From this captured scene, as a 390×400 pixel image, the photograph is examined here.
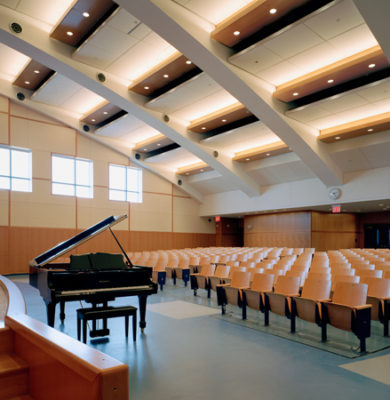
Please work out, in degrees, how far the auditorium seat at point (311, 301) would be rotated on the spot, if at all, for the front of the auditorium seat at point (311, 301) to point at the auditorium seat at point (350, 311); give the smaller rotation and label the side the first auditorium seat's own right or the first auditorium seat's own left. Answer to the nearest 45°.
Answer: approximately 90° to the first auditorium seat's own left

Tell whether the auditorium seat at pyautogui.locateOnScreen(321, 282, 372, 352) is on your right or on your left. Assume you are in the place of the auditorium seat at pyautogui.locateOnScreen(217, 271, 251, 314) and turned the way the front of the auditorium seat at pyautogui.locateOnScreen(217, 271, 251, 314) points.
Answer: on your left

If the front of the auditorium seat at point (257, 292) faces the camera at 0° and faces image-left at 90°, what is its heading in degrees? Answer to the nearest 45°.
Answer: approximately 45°

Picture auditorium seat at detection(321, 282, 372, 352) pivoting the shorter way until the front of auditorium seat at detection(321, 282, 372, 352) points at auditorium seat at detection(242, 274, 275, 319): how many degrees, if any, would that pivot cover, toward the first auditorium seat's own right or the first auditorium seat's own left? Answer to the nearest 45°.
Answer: approximately 90° to the first auditorium seat's own right

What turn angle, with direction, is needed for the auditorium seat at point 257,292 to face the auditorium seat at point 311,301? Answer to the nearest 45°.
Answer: approximately 90° to its left

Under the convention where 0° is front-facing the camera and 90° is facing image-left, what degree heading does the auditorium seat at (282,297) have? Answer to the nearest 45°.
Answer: approximately 45°

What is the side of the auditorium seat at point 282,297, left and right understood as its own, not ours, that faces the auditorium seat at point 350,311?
left

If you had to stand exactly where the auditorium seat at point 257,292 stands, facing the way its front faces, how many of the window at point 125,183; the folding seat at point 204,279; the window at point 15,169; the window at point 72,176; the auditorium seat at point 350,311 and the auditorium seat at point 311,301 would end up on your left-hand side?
2

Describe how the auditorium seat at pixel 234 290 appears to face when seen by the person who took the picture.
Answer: facing the viewer and to the left of the viewer

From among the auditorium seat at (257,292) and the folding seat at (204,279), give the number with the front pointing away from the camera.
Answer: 0

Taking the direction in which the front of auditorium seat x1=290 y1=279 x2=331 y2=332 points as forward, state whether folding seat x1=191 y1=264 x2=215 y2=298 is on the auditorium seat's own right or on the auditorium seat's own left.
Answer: on the auditorium seat's own right
